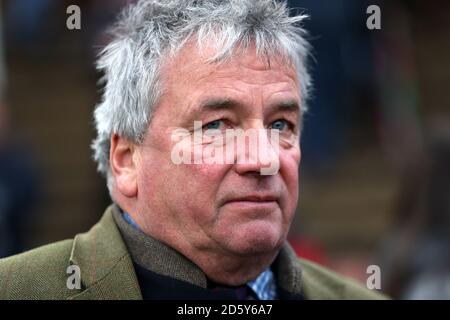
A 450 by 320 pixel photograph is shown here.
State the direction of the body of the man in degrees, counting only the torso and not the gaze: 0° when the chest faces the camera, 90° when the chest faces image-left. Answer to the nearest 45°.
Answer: approximately 315°
